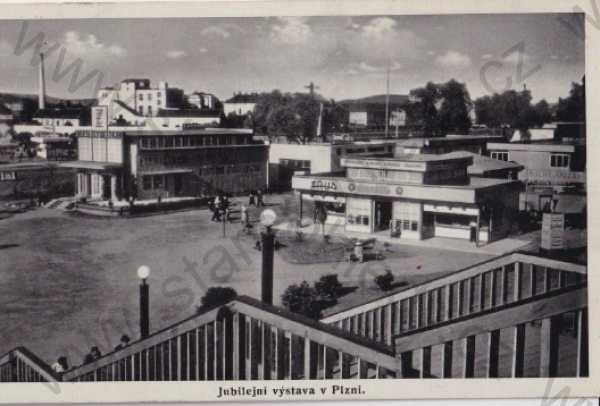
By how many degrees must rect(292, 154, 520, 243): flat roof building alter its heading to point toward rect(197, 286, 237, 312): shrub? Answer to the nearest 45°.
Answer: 0° — it already faces it

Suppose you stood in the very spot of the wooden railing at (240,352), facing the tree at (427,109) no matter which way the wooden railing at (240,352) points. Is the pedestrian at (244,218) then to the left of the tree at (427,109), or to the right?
left

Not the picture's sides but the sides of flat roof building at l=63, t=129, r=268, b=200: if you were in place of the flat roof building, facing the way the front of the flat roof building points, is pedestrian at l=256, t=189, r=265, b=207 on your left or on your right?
on your left

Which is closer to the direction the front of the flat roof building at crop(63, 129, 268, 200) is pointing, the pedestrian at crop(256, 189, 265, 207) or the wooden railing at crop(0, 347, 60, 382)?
the wooden railing

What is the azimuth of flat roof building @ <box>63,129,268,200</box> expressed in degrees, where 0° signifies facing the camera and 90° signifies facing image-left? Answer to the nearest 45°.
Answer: approximately 45°

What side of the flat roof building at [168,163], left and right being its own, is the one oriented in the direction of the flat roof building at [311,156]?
left

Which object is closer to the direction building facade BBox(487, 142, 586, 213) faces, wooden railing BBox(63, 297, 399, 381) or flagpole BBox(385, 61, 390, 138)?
the wooden railing

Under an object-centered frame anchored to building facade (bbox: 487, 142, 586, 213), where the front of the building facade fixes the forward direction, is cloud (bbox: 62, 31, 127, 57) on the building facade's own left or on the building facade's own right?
on the building facade's own right
